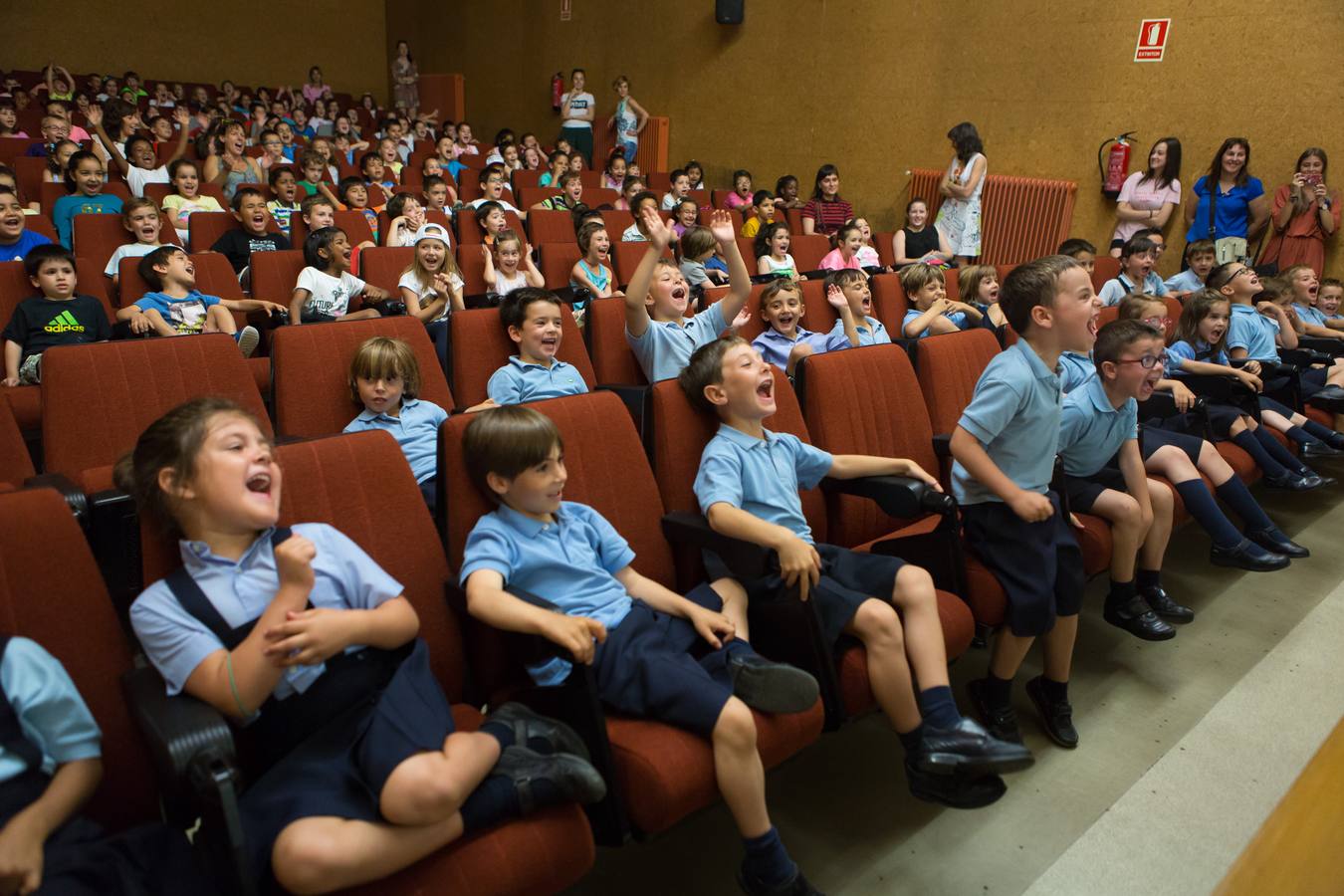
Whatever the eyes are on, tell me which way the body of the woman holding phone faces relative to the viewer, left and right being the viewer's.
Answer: facing the viewer

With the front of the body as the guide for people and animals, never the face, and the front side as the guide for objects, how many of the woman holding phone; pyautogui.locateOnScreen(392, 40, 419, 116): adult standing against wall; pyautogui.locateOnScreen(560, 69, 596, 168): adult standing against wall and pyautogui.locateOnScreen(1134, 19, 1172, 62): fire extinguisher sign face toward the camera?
4

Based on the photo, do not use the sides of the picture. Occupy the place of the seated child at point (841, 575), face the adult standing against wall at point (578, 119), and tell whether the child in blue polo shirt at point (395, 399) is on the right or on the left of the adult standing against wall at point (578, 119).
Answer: left

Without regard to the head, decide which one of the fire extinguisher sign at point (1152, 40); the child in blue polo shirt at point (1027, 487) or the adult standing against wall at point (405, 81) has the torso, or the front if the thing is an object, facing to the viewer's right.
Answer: the child in blue polo shirt

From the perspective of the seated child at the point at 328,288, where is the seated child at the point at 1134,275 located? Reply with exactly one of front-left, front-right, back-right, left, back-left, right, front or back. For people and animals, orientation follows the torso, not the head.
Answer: front-left

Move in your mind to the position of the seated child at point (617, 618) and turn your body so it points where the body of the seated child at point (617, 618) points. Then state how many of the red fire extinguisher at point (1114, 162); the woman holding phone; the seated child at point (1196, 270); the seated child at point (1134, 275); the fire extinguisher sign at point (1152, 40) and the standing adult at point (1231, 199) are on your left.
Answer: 6

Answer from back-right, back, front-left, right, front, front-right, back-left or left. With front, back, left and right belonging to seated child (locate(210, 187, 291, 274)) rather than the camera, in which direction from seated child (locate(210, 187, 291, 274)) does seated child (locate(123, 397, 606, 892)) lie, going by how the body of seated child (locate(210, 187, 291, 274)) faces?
front-right

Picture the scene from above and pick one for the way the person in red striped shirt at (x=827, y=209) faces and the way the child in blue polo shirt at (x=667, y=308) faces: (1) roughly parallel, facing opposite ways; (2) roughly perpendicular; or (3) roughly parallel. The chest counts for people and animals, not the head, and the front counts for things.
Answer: roughly parallel

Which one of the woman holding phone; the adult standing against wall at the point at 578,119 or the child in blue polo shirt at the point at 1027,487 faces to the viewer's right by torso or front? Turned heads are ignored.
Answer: the child in blue polo shirt

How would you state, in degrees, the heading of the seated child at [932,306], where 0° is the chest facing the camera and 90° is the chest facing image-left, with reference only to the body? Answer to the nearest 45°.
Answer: approximately 315°

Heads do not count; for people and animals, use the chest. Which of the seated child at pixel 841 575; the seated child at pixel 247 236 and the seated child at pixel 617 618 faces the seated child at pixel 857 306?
the seated child at pixel 247 236

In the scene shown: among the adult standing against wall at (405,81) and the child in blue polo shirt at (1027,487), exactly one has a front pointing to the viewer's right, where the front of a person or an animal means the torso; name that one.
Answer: the child in blue polo shirt

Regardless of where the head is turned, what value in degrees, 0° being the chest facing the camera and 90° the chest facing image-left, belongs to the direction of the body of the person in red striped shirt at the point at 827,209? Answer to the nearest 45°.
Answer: approximately 315°

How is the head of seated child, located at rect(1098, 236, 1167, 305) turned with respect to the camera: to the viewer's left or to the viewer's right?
to the viewer's right
